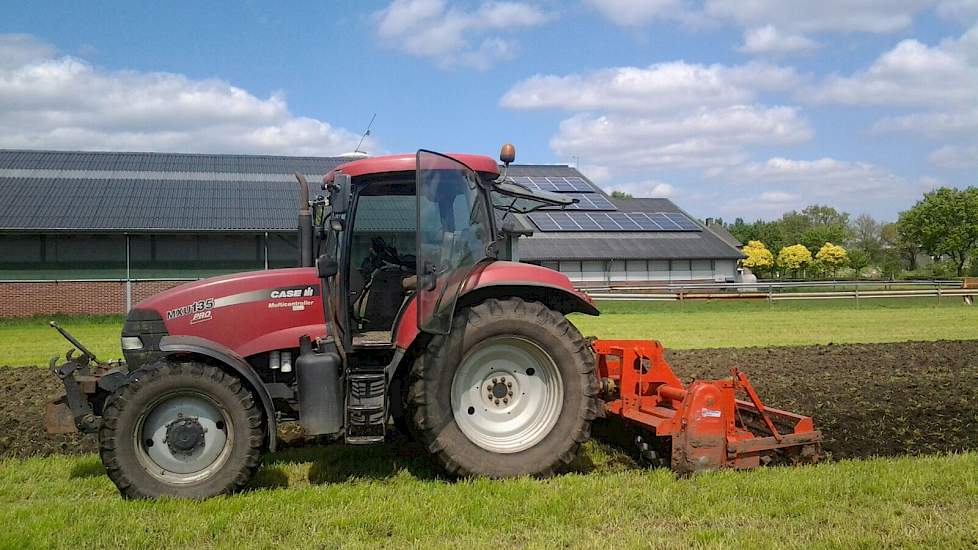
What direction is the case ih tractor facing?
to the viewer's left

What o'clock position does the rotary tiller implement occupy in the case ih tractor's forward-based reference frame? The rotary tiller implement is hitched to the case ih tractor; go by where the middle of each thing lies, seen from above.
The rotary tiller implement is roughly at 6 o'clock from the case ih tractor.

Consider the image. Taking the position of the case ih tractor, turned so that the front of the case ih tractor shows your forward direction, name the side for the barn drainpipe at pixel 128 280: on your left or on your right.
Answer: on your right

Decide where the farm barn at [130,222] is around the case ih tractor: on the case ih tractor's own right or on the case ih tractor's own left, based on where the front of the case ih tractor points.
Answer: on the case ih tractor's own right

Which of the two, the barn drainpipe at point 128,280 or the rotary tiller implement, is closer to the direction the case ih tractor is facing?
the barn drainpipe
